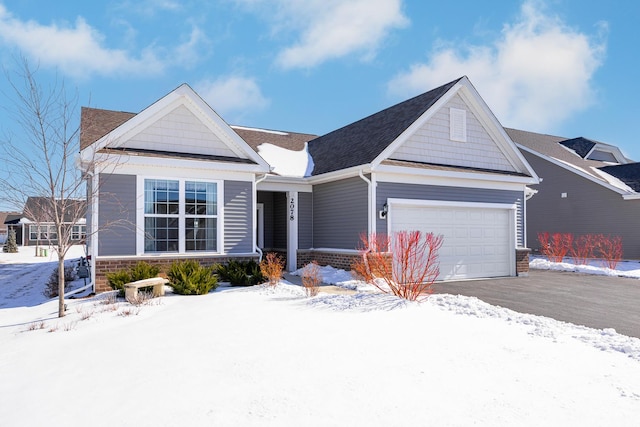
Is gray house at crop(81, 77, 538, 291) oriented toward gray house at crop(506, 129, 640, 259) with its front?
no

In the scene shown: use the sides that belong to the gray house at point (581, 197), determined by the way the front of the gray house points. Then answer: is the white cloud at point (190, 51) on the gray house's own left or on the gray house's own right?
on the gray house's own right

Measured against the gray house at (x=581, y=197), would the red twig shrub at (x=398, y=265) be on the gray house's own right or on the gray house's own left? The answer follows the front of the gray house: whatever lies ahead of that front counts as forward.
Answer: on the gray house's own right

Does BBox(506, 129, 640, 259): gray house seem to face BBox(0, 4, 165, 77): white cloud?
no

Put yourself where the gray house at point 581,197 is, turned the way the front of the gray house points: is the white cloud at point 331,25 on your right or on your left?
on your right

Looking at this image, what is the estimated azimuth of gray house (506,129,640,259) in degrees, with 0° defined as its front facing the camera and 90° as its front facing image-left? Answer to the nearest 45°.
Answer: approximately 315°

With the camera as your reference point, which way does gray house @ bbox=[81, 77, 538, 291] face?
facing the viewer and to the left of the viewer

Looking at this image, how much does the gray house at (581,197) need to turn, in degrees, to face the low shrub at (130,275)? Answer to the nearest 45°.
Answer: approximately 90° to its right

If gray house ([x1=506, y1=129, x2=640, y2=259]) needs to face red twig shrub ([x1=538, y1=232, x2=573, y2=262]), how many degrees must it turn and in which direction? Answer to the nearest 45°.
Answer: approximately 45° to its right

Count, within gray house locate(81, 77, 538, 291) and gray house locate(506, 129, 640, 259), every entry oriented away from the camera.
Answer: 0

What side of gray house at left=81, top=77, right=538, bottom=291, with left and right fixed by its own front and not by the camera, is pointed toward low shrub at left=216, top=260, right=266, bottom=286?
front

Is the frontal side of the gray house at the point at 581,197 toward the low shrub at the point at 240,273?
no
